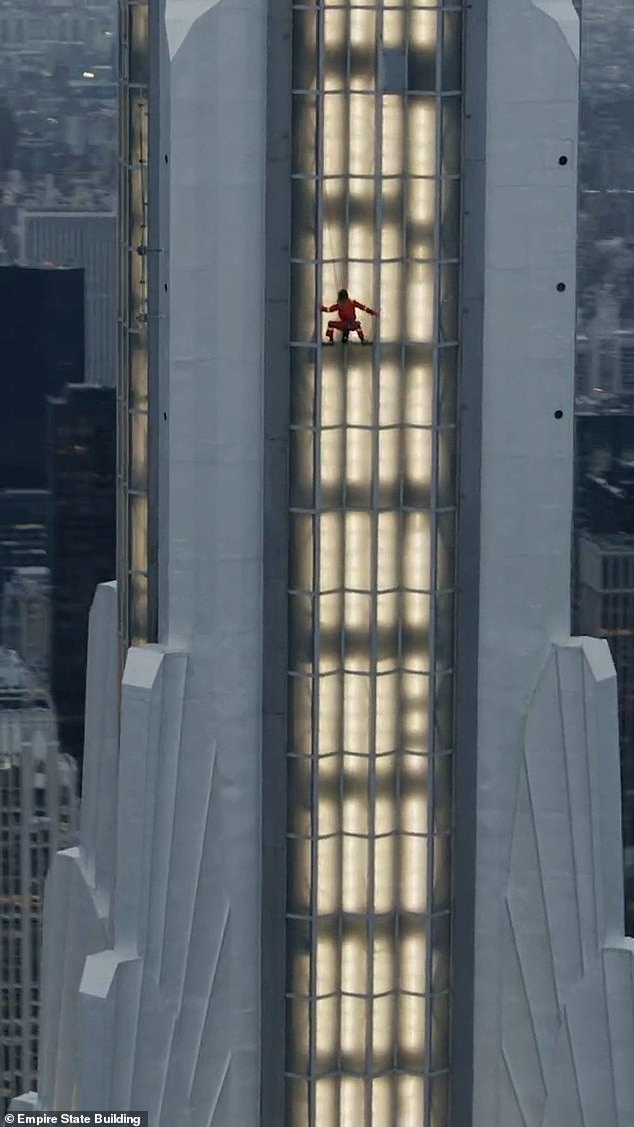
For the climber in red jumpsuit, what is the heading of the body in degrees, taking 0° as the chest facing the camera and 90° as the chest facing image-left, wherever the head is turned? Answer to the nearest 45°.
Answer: approximately 180°
